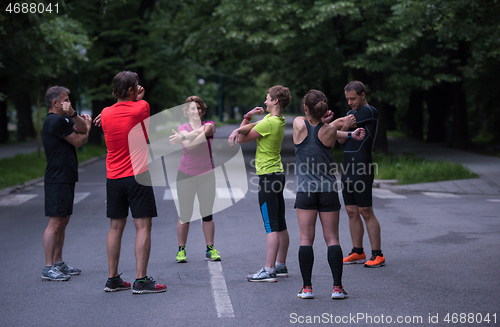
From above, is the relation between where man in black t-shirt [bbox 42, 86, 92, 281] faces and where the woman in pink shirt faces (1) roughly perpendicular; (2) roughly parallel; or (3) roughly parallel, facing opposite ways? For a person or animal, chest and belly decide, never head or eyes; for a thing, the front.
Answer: roughly perpendicular

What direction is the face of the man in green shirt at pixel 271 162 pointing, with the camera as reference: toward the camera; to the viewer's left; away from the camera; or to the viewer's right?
to the viewer's left

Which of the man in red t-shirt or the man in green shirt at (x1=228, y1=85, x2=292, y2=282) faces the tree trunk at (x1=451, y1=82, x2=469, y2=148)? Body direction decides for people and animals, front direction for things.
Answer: the man in red t-shirt

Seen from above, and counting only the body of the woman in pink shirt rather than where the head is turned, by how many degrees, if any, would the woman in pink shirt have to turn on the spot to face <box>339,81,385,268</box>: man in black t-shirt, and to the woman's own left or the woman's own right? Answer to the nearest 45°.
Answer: approximately 90° to the woman's own left

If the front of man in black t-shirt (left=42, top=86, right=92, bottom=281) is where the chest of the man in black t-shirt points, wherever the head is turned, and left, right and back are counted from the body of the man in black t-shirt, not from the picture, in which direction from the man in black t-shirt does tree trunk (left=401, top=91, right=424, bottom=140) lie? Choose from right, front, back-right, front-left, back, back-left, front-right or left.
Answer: front-left

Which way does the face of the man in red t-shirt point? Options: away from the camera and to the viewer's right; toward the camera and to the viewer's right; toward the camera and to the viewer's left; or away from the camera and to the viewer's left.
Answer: away from the camera and to the viewer's right

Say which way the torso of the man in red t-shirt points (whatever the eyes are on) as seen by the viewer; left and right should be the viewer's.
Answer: facing away from the viewer and to the right of the viewer

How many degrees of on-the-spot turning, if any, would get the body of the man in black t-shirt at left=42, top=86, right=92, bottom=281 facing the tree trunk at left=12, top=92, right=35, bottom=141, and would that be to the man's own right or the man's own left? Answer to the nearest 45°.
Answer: approximately 90° to the man's own left

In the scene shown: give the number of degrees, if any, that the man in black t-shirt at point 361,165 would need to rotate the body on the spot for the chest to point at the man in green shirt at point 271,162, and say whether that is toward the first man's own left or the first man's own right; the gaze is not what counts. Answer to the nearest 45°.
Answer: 0° — they already face them

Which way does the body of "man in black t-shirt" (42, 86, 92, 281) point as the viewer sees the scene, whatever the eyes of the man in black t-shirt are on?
to the viewer's right

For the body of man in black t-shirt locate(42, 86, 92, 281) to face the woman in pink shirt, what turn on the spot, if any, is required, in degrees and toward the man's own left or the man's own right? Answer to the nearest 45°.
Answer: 0° — they already face them

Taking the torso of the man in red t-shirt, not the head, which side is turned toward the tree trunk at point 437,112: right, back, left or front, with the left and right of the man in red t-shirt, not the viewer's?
front

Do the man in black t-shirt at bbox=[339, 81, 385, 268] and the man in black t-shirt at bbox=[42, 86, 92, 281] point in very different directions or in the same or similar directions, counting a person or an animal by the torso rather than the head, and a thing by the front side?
very different directions

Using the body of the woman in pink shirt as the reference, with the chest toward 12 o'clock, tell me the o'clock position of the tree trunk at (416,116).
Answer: The tree trunk is roughly at 7 o'clock from the woman in pink shirt.
